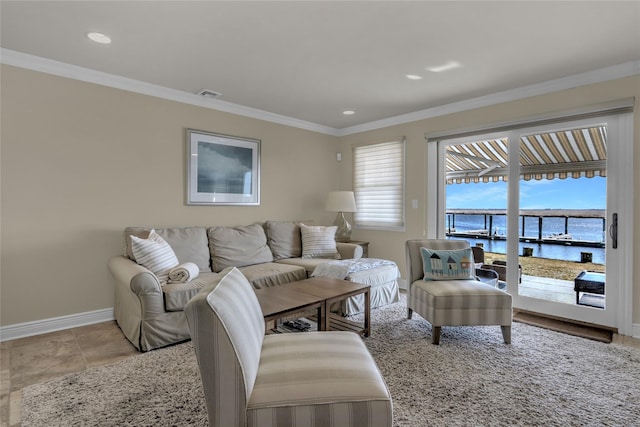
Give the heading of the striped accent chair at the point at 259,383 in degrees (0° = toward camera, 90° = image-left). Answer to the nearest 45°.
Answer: approximately 270°

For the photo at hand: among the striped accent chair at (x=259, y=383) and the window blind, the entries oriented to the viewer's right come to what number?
1

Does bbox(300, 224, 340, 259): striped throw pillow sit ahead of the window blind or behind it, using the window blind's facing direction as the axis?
ahead

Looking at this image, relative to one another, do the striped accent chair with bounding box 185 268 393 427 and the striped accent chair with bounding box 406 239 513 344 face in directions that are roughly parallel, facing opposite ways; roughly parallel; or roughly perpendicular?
roughly perpendicular

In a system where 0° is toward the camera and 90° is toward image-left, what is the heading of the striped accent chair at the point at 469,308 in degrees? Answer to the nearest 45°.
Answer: approximately 315°

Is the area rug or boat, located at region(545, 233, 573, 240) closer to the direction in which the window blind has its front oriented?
the area rug

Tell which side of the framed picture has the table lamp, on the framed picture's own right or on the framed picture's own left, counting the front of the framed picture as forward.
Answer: on the framed picture's own left

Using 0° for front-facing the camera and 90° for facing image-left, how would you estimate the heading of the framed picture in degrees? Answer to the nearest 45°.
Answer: approximately 315°

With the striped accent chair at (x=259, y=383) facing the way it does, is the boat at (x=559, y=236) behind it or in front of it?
in front

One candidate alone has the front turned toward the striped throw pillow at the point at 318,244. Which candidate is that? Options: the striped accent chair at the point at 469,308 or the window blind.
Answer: the window blind

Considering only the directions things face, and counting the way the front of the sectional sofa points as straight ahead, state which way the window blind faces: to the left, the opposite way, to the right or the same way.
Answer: to the right

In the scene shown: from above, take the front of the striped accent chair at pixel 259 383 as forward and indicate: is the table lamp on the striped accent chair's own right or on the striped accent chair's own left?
on the striped accent chair's own left
